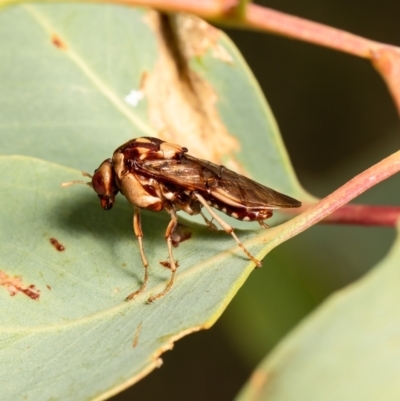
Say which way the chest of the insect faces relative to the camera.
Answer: to the viewer's left
